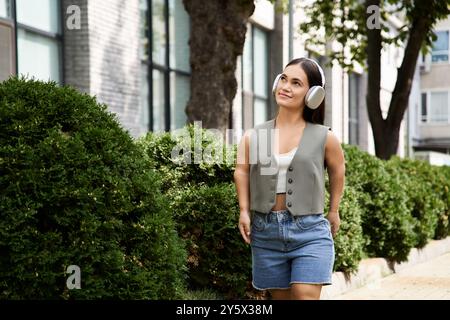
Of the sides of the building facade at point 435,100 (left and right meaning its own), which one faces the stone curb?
front

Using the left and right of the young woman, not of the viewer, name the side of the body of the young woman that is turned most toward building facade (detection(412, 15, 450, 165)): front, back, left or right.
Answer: back

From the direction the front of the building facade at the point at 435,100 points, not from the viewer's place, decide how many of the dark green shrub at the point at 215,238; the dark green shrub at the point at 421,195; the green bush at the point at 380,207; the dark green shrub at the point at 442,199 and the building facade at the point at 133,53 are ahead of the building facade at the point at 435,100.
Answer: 5

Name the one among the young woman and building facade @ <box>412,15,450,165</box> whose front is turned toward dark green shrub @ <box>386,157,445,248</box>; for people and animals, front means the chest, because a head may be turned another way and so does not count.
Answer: the building facade

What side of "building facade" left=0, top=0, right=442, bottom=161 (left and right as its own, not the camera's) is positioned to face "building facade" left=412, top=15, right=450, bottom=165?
left

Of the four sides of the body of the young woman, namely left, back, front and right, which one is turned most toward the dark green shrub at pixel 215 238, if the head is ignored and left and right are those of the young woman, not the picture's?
back

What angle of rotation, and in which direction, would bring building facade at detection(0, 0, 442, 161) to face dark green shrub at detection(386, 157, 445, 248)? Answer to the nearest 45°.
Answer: approximately 45° to its left

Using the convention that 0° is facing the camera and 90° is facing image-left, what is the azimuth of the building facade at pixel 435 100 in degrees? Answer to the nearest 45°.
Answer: approximately 0°

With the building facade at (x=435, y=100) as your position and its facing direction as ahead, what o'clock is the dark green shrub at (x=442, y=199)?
The dark green shrub is roughly at 12 o'clock from the building facade.

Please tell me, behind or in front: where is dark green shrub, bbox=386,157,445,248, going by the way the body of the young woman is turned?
behind
